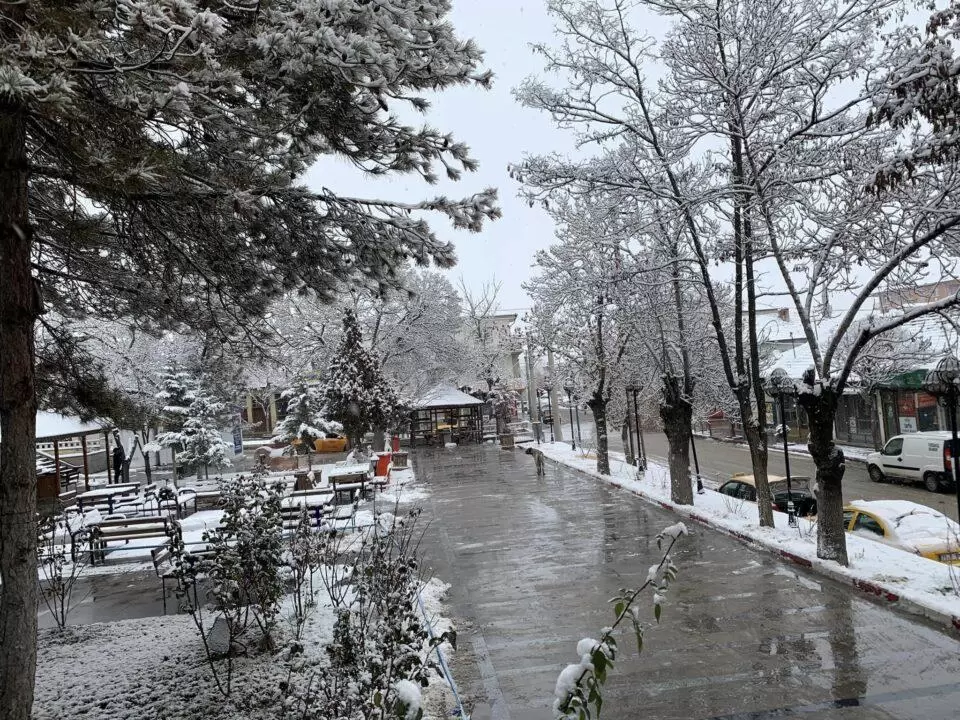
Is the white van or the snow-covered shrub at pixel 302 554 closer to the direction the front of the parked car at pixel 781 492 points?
the white van

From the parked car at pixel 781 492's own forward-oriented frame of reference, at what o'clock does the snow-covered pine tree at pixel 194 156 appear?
The snow-covered pine tree is roughly at 8 o'clock from the parked car.

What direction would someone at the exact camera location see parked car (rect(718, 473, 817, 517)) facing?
facing away from the viewer and to the left of the viewer

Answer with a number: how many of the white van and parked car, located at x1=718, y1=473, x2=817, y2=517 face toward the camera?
0

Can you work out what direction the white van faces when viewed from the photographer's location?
facing away from the viewer and to the left of the viewer

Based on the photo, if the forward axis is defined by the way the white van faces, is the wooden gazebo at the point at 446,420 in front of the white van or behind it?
in front

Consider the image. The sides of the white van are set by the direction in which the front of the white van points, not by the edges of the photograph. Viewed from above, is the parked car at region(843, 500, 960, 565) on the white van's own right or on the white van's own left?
on the white van's own left

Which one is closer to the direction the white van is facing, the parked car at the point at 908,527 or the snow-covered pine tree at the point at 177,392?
the snow-covered pine tree
